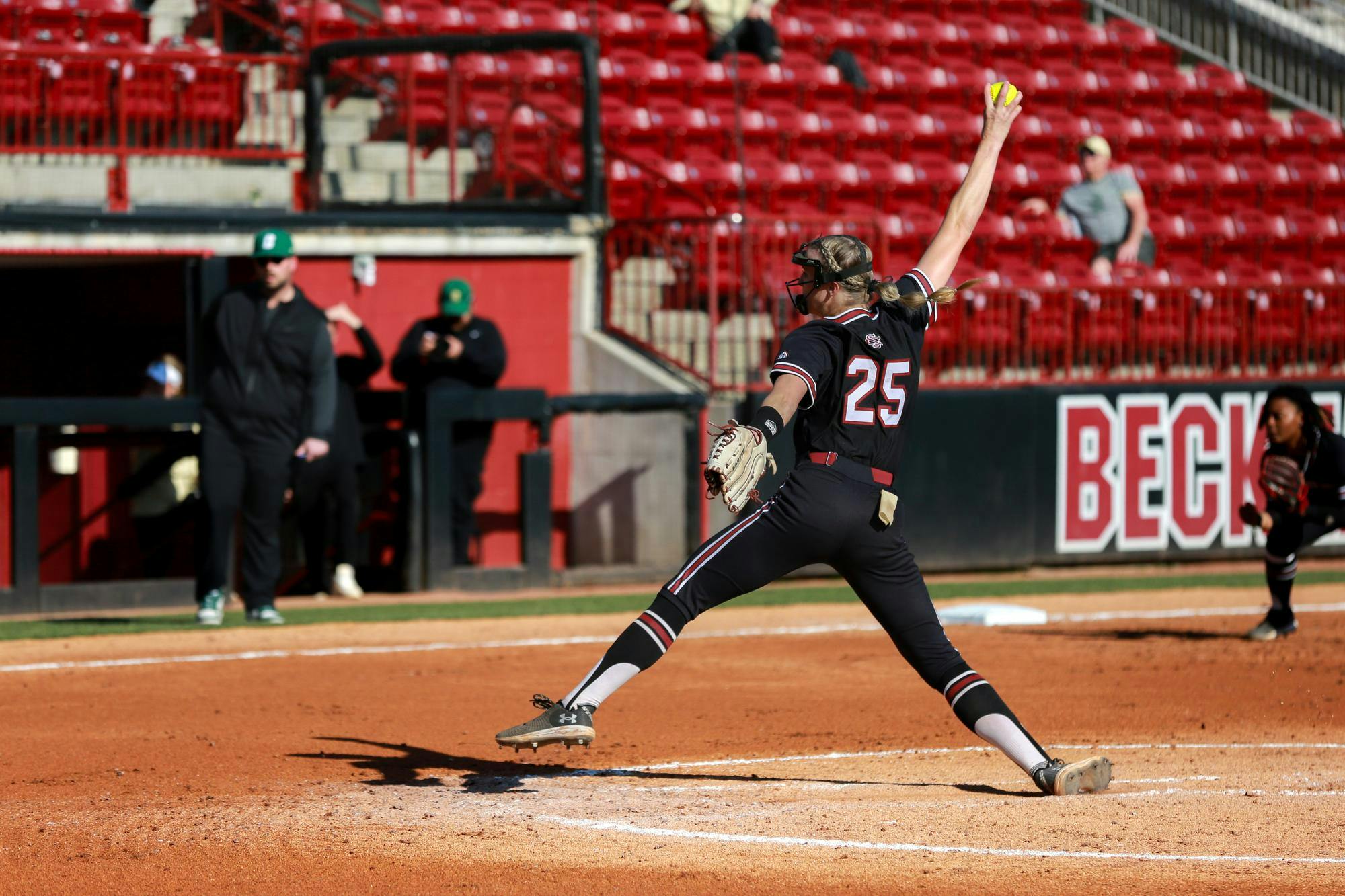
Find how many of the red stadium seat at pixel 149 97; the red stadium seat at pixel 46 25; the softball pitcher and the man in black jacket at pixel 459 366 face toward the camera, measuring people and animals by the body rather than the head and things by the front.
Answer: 3

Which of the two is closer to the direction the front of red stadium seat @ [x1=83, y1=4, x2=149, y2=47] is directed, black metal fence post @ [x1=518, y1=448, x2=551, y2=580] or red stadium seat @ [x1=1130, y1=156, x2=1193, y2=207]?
the black metal fence post

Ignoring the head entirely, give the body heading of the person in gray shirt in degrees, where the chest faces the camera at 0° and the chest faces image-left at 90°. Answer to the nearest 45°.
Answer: approximately 45°

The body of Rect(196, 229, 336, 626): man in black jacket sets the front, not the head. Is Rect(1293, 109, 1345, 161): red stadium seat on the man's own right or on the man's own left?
on the man's own left

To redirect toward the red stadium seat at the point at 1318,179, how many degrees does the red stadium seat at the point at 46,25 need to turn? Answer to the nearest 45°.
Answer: approximately 90° to its left

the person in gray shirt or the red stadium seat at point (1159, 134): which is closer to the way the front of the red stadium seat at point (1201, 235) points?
the person in gray shirt

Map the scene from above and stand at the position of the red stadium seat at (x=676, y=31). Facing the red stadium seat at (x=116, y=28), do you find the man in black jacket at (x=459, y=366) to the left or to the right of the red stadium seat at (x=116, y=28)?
left
